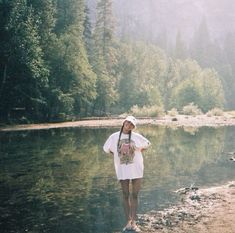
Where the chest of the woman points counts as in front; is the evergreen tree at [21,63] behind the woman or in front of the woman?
behind

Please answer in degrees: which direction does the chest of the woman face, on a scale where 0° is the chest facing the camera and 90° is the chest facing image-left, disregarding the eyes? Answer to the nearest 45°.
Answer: approximately 0°
